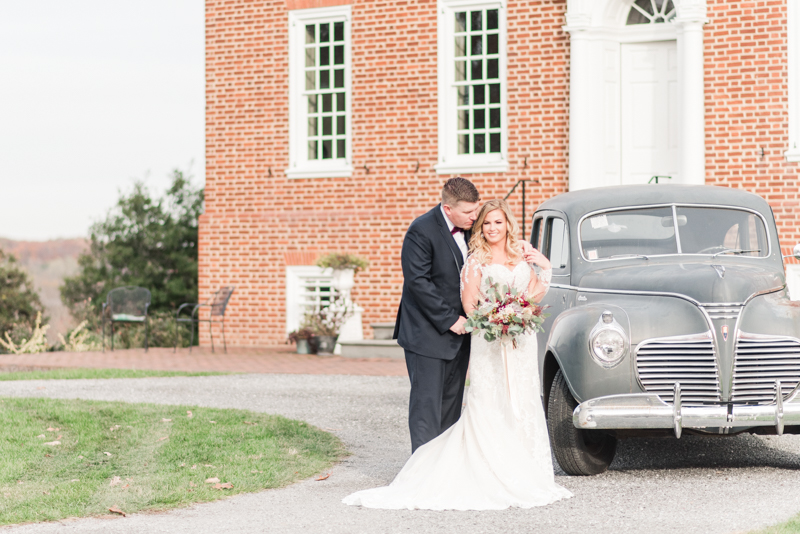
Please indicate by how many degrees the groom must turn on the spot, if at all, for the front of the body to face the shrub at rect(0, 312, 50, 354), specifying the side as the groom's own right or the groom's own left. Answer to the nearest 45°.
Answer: approximately 180°

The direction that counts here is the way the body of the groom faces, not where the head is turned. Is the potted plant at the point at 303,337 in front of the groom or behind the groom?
behind

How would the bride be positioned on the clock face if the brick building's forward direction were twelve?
The bride is roughly at 12 o'clock from the brick building.

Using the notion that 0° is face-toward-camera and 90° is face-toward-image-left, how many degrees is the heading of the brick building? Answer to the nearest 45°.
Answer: approximately 0°

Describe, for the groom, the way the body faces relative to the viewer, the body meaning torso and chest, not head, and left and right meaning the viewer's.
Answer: facing the viewer and to the right of the viewer

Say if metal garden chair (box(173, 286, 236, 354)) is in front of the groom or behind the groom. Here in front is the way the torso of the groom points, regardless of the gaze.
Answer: behind

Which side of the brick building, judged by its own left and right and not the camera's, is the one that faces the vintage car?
front

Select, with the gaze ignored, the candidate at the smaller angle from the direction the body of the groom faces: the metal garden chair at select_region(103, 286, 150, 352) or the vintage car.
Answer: the vintage car

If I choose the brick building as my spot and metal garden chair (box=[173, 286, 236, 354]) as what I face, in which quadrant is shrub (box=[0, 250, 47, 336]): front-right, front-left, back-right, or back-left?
front-right

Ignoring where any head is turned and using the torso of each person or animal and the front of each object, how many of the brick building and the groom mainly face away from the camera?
0

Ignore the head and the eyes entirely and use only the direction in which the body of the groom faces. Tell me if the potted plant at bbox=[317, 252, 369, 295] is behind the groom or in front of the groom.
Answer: behind

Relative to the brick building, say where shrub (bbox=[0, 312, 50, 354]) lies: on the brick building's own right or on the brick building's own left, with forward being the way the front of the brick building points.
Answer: on the brick building's own right

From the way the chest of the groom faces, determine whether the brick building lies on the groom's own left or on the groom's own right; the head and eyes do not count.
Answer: on the groom's own left
